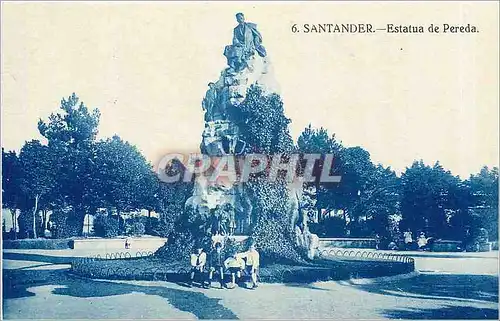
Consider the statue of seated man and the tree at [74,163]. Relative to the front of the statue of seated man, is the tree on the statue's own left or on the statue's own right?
on the statue's own right

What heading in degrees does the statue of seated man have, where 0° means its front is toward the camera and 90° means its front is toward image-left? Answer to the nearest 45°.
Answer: approximately 45°

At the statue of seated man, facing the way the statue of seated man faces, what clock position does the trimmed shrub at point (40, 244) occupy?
The trimmed shrub is roughly at 2 o'clock from the statue of seated man.

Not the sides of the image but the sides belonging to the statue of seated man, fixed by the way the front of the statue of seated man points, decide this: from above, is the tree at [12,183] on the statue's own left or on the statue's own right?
on the statue's own right

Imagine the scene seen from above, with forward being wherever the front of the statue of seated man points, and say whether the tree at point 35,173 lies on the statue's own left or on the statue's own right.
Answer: on the statue's own right
